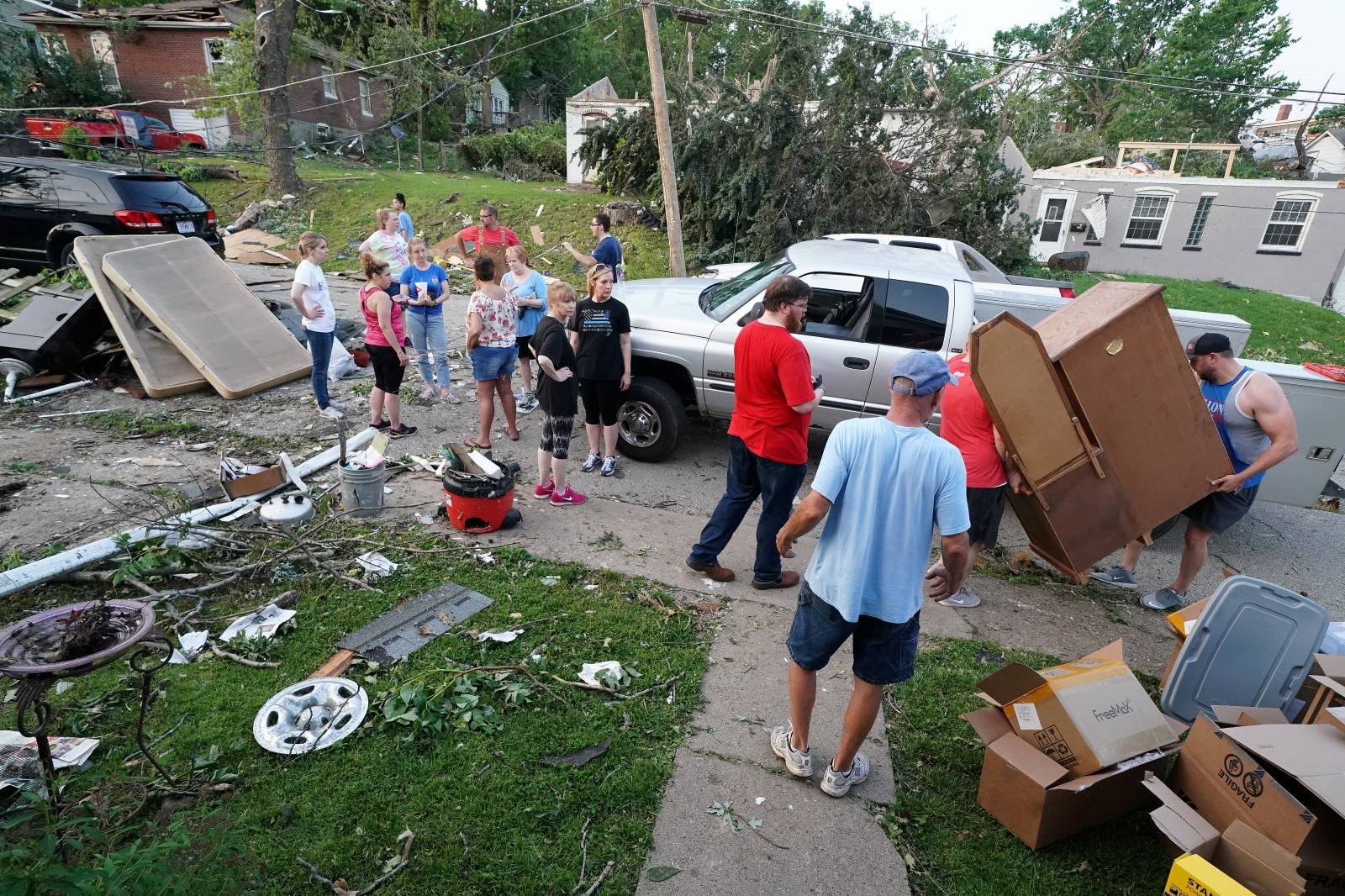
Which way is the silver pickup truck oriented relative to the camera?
to the viewer's left

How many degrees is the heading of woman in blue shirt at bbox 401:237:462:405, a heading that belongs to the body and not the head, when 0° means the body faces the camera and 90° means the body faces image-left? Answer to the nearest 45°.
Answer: approximately 0°

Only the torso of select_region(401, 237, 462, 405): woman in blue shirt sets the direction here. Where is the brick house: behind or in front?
behind

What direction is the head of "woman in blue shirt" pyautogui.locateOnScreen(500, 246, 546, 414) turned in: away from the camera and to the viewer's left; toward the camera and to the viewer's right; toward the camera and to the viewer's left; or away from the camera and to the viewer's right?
toward the camera and to the viewer's left

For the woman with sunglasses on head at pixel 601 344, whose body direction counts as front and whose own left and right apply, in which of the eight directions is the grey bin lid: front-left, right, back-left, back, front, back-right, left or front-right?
front-left

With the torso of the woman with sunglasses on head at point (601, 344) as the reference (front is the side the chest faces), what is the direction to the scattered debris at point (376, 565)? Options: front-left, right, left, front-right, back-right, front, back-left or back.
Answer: front-right

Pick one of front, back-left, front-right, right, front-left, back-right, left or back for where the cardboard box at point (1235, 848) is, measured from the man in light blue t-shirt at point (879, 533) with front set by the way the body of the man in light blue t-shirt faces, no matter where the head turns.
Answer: right

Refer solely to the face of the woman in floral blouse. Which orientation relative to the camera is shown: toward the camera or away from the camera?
away from the camera

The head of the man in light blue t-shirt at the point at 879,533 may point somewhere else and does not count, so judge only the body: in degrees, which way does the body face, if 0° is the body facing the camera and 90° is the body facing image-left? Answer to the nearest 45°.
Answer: approximately 180°

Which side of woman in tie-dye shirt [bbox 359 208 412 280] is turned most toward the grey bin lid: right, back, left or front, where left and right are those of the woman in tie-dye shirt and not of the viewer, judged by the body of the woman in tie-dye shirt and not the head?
front
